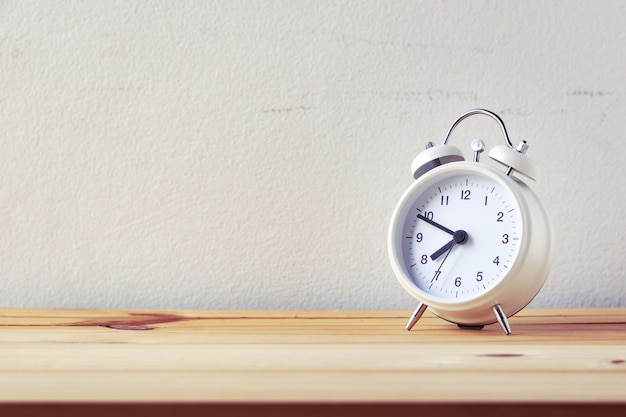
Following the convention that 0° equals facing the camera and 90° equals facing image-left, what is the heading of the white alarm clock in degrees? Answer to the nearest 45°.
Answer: approximately 45°
